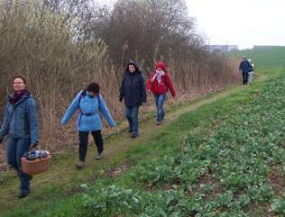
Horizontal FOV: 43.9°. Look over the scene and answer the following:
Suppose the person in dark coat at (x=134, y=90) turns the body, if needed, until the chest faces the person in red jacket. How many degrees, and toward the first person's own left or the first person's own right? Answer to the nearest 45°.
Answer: approximately 135° to the first person's own left

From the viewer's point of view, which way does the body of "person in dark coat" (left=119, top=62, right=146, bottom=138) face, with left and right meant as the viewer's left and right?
facing the viewer

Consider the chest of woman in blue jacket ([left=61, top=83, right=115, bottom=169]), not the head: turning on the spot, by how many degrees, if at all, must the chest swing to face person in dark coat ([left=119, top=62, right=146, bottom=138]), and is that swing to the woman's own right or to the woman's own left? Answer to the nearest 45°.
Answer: approximately 135° to the woman's own left

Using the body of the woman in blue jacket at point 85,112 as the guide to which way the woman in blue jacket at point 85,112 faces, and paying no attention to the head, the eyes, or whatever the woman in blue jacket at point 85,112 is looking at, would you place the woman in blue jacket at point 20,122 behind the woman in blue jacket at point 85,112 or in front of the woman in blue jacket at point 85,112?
in front

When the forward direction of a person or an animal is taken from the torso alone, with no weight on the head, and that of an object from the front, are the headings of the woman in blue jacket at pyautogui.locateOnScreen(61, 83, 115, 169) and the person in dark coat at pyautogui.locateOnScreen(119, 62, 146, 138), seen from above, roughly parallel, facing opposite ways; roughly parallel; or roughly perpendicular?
roughly parallel

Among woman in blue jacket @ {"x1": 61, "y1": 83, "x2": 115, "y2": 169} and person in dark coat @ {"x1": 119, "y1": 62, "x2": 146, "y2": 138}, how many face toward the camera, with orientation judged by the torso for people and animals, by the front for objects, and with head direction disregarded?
2

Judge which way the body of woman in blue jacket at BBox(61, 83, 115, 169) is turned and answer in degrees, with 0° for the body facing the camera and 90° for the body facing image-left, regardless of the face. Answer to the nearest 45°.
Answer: approximately 0°

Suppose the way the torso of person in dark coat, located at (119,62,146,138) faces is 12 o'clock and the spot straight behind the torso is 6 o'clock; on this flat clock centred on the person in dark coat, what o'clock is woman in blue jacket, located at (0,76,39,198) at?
The woman in blue jacket is roughly at 1 o'clock from the person in dark coat.

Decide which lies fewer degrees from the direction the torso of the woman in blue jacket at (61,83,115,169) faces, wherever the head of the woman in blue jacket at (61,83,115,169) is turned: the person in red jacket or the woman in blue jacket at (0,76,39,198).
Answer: the woman in blue jacket

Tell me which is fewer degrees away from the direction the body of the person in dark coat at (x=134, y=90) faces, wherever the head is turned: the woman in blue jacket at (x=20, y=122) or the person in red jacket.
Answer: the woman in blue jacket

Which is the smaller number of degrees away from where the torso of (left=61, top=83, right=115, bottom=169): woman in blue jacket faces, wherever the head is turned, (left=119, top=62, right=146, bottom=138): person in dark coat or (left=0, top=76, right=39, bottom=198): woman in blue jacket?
the woman in blue jacket

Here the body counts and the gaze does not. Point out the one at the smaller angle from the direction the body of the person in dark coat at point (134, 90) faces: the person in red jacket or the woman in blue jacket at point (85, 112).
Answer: the woman in blue jacket
